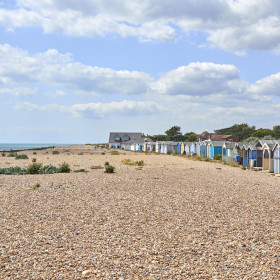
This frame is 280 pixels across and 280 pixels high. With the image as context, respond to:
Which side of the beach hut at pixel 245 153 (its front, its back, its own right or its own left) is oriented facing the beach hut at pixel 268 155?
left

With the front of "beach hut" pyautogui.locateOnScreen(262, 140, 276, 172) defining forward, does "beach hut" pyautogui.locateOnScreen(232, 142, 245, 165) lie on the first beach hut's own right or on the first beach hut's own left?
on the first beach hut's own right

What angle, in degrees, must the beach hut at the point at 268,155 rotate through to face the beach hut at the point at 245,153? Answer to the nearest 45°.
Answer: approximately 90° to its right

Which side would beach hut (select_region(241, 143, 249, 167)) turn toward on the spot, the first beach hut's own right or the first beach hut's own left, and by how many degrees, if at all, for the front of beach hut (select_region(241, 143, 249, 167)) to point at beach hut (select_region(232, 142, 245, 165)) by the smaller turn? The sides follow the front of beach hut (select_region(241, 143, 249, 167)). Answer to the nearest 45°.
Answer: approximately 135° to the first beach hut's own right

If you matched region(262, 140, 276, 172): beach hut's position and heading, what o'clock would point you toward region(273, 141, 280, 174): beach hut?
region(273, 141, 280, 174): beach hut is roughly at 10 o'clock from region(262, 140, 276, 172): beach hut.

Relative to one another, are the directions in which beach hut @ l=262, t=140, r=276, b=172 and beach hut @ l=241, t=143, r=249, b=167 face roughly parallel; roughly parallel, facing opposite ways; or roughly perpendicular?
roughly parallel

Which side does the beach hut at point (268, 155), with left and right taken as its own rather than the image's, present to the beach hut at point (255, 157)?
right

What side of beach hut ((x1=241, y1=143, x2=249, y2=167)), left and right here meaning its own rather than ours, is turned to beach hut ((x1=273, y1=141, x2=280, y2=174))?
left

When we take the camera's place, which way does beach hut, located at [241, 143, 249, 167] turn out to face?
facing the viewer and to the left of the viewer

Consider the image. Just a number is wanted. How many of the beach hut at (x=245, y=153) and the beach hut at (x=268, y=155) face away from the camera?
0
